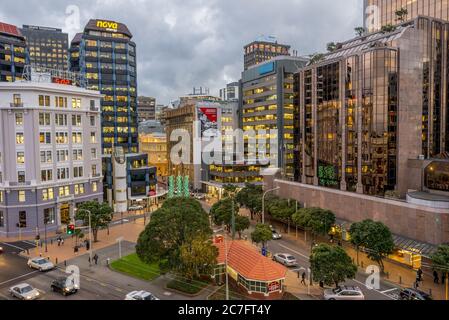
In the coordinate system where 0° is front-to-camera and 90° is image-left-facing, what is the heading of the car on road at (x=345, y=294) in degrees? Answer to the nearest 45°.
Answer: approximately 90°

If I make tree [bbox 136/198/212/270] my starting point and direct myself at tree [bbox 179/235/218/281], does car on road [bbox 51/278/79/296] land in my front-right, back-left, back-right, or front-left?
back-right

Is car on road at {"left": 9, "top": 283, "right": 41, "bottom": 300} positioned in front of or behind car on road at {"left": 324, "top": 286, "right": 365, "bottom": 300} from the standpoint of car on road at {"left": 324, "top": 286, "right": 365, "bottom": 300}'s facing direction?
in front

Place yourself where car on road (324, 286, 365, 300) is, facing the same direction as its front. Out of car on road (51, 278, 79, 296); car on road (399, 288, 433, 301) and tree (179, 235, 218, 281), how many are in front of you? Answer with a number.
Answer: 2

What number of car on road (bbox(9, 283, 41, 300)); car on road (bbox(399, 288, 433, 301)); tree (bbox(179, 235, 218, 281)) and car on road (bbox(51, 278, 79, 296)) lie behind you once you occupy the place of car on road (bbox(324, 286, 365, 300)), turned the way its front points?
1

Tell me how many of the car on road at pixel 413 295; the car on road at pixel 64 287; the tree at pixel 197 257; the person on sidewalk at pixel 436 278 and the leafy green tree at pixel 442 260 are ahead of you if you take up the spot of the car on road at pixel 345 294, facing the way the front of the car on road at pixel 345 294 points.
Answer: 2

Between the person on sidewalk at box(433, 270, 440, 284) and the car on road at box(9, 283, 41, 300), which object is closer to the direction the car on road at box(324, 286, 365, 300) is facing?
the car on road

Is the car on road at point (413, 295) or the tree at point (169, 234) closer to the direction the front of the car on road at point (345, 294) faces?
the tree

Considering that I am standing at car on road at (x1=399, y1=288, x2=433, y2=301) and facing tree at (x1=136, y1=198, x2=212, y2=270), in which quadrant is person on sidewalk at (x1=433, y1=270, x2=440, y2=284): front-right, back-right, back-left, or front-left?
back-right

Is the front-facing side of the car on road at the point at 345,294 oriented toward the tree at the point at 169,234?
yes

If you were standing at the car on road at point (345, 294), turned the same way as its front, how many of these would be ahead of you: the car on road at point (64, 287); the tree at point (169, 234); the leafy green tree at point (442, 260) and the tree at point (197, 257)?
3

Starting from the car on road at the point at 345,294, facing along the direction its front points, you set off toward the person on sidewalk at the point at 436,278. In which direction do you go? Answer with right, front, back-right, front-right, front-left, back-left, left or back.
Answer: back-right

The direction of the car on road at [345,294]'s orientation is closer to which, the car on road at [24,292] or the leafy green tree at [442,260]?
the car on road

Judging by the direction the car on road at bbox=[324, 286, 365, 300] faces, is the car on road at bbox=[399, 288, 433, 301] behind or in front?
behind
